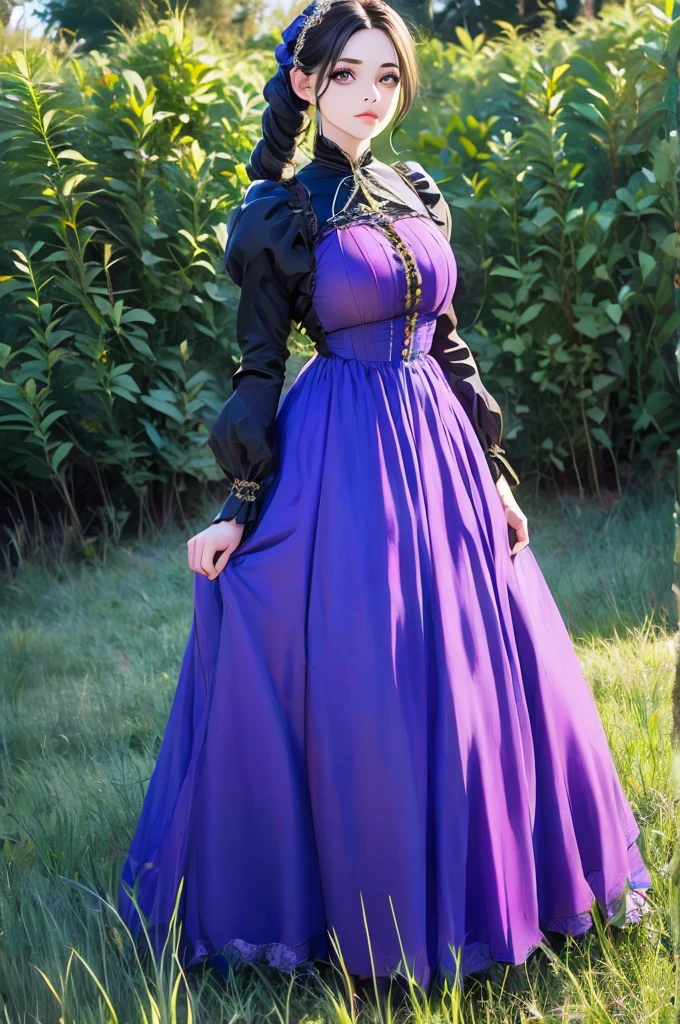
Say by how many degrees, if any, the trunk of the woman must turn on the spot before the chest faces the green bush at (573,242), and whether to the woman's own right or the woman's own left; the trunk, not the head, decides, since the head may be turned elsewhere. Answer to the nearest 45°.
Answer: approximately 135° to the woman's own left

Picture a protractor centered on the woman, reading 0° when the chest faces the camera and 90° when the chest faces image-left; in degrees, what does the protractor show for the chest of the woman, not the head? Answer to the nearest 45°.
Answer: approximately 315°
